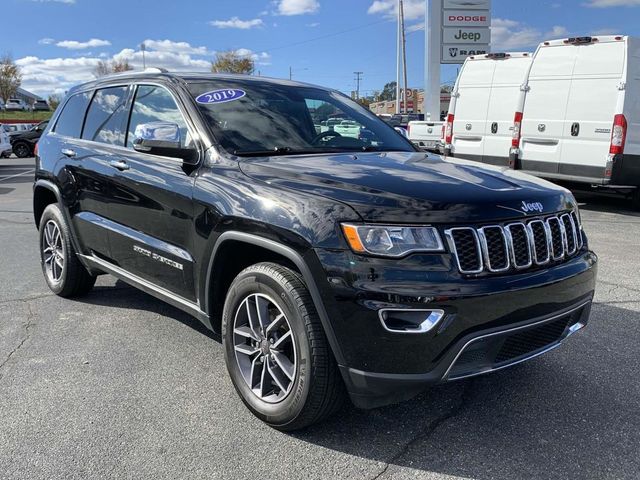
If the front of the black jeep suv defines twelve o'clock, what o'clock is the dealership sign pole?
The dealership sign pole is roughly at 8 o'clock from the black jeep suv.

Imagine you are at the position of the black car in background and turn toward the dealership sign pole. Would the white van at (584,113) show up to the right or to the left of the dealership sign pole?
right

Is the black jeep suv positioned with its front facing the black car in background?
no

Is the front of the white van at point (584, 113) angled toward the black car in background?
no

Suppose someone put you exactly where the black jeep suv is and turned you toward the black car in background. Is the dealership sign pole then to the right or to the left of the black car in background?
right

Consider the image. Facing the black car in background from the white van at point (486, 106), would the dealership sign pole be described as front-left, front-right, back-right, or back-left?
front-right

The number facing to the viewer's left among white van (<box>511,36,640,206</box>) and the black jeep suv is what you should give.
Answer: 0

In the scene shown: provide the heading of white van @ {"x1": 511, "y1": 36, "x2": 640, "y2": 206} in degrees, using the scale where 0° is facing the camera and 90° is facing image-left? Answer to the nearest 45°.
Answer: approximately 225°

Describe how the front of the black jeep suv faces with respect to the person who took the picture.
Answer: facing the viewer and to the right of the viewer

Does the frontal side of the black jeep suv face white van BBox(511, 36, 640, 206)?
no

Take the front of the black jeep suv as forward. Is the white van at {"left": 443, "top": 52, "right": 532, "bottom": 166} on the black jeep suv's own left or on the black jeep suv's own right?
on the black jeep suv's own left

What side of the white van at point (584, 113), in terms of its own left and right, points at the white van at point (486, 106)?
left

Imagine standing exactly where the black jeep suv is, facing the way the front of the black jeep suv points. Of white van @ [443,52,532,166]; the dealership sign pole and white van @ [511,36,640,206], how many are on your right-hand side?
0

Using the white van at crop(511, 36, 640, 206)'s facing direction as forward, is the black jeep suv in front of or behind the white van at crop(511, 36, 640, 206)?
behind
